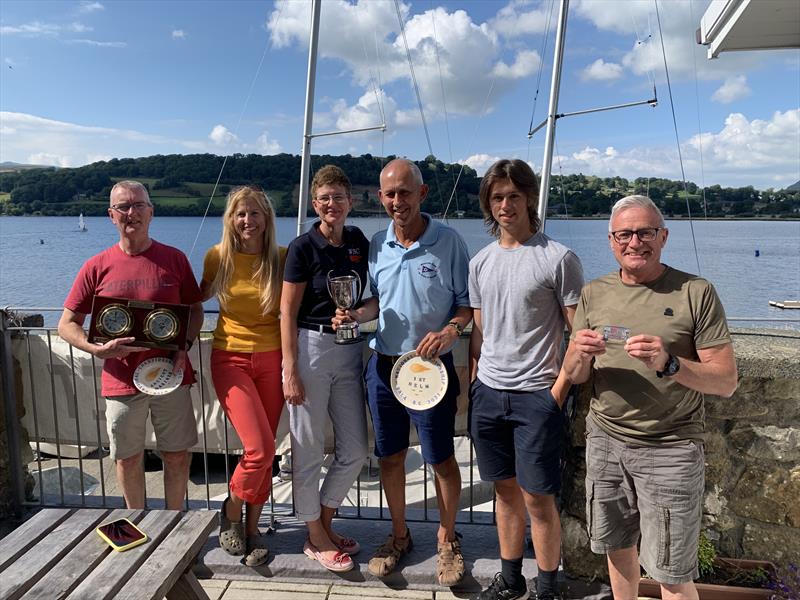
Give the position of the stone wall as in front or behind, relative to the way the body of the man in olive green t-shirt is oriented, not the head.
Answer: behind

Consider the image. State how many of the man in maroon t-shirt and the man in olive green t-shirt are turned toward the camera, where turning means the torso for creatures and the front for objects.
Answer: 2

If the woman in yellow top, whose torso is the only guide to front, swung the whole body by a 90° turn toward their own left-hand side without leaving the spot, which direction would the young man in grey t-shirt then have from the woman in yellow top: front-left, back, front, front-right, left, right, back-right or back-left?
front-right

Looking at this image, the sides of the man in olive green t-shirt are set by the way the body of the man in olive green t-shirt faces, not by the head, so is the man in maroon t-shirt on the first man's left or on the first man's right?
on the first man's right

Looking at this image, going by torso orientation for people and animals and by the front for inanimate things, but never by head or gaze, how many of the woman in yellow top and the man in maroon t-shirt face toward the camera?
2

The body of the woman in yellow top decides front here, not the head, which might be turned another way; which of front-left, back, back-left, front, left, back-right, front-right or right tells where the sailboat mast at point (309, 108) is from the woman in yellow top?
back

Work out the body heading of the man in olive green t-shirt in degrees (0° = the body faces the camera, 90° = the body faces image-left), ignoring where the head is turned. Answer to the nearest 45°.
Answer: approximately 0°

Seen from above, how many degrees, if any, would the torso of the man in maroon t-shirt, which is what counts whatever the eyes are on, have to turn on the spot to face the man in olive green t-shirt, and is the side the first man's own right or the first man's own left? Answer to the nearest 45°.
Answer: approximately 45° to the first man's own left
